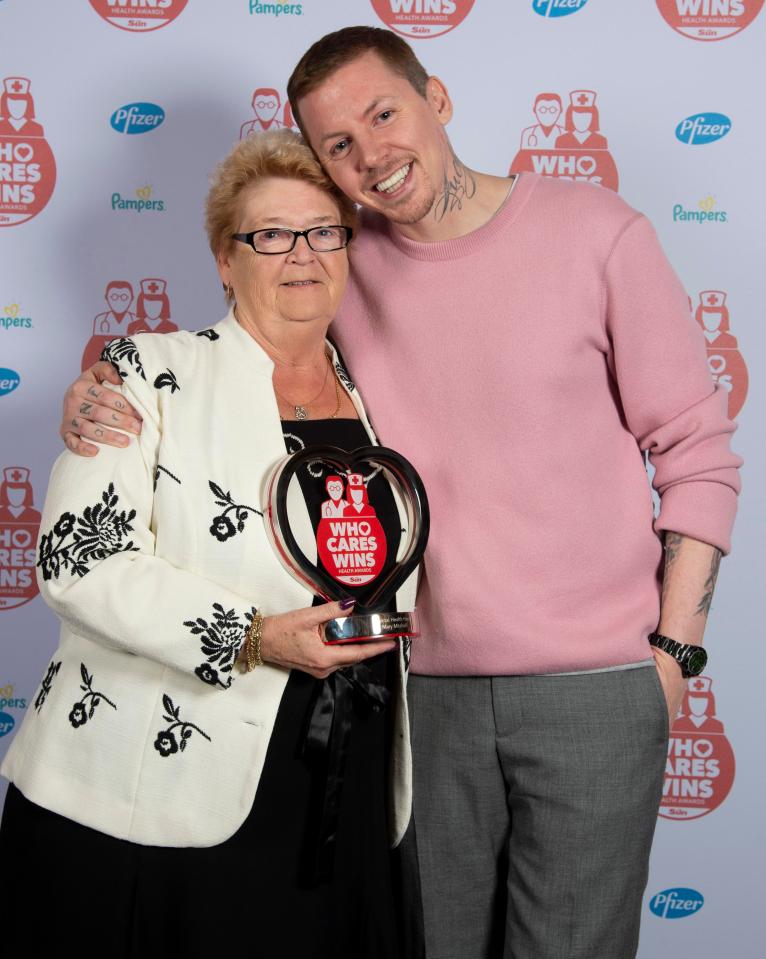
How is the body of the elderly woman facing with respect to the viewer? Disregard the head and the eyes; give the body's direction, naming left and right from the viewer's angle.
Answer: facing the viewer and to the right of the viewer

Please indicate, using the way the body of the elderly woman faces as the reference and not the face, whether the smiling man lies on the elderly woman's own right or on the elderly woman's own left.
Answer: on the elderly woman's own left
